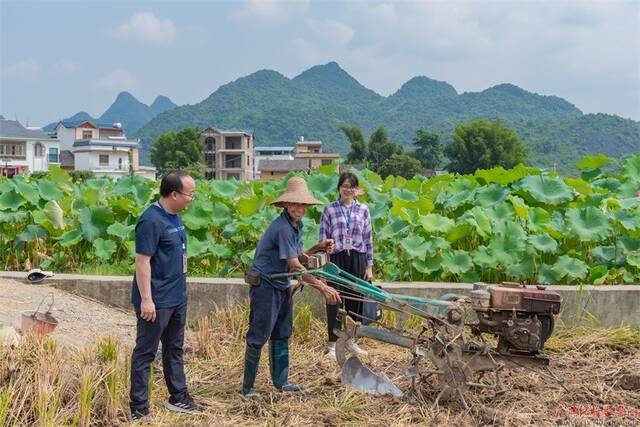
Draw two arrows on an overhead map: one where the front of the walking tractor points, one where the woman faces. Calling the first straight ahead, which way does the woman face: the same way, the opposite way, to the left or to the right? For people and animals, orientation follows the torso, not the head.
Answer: to the right

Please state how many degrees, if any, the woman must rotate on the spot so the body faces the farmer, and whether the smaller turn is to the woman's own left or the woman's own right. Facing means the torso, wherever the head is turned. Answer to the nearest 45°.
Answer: approximately 45° to the woman's own right

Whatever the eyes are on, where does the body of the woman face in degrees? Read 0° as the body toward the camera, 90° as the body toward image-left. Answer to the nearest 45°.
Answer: approximately 0°

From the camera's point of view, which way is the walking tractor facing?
to the viewer's right

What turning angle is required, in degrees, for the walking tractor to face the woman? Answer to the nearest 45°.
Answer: approximately 135° to its left

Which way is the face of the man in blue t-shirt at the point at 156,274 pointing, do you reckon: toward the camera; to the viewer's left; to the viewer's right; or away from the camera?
to the viewer's right

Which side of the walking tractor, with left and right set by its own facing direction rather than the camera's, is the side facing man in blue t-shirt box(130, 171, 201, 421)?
back

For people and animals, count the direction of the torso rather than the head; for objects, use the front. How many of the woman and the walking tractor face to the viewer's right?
1

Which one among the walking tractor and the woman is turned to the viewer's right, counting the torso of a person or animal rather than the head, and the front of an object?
the walking tractor

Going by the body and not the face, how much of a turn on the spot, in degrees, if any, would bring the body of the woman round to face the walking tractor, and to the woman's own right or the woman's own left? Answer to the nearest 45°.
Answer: approximately 45° to the woman's own left
